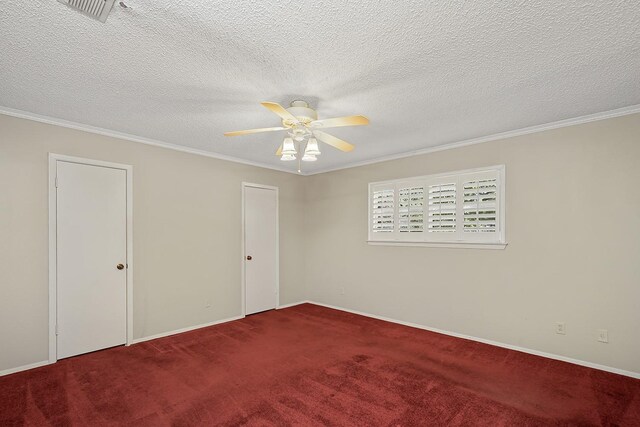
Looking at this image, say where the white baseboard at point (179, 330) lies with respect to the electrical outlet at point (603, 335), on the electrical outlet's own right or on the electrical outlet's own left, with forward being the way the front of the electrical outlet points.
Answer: on the electrical outlet's own right

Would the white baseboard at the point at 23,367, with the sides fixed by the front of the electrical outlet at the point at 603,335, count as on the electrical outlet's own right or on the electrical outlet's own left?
on the electrical outlet's own right

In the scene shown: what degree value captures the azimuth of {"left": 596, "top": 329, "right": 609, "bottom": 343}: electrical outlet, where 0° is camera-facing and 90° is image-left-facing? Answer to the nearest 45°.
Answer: approximately 0°

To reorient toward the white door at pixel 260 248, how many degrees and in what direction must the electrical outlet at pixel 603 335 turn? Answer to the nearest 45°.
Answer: approximately 90° to its right

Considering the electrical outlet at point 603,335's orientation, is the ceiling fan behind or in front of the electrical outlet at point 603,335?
in front

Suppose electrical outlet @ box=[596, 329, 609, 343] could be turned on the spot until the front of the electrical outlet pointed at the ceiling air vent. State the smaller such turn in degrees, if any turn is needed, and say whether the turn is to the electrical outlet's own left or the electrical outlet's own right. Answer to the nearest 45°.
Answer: approximately 45° to the electrical outlet's own right

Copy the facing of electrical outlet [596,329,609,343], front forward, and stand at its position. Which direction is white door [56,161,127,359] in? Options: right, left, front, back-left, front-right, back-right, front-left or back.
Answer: front-right
